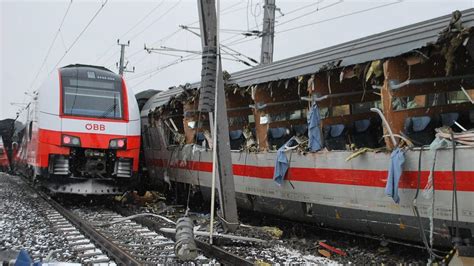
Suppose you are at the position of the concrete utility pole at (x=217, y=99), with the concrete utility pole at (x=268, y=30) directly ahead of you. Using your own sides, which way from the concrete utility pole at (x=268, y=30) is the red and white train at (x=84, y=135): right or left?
left

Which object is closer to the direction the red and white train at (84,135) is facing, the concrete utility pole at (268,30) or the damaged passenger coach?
the damaged passenger coach

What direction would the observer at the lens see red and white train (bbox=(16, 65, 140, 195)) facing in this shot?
facing the viewer

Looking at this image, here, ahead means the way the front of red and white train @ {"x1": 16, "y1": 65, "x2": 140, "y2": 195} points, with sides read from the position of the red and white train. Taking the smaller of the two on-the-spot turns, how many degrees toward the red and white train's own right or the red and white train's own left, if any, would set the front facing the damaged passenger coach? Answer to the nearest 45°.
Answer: approximately 45° to the red and white train's own left

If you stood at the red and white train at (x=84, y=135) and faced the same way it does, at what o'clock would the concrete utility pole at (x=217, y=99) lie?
The concrete utility pole is roughly at 11 o'clock from the red and white train.

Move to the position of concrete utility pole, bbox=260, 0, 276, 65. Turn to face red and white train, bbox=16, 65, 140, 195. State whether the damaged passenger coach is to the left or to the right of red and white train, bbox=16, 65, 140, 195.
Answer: left
